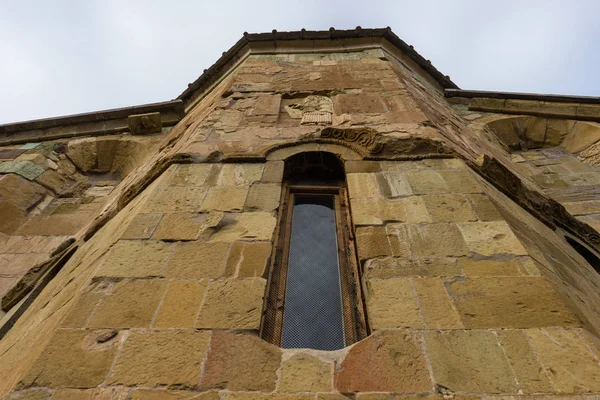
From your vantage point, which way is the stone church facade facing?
toward the camera
